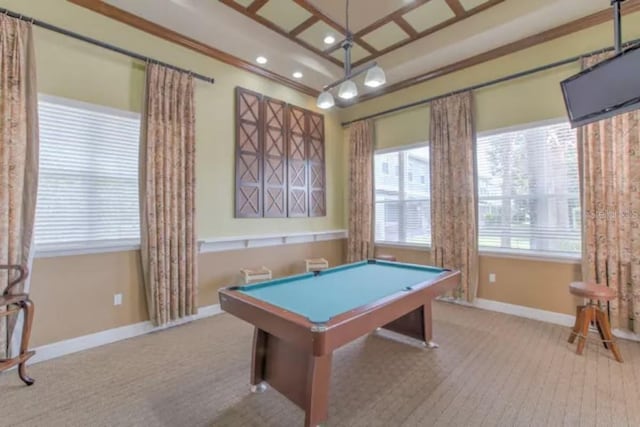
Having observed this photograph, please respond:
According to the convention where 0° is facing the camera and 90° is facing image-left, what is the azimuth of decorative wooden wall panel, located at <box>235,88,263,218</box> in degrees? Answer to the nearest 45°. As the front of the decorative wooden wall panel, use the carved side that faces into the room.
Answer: approximately 315°

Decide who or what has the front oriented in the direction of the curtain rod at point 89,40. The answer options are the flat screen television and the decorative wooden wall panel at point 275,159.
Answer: the flat screen television

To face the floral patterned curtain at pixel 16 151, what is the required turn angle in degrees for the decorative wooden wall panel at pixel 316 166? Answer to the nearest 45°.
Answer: approximately 90° to its right

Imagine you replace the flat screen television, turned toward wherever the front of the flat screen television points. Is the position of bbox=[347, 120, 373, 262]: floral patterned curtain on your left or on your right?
on your right

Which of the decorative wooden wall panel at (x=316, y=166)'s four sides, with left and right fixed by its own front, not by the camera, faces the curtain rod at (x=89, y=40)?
right

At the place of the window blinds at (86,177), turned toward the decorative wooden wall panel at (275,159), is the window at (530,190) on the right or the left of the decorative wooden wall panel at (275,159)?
right

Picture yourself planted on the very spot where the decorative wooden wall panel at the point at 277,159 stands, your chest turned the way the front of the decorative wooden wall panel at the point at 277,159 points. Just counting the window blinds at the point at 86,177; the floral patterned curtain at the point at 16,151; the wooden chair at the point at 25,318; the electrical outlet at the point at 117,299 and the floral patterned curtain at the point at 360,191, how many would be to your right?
4
